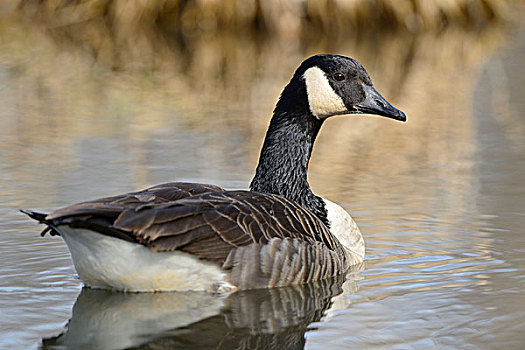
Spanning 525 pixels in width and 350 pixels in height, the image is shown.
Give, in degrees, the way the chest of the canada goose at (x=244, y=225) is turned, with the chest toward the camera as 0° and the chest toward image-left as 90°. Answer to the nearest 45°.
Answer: approximately 270°
